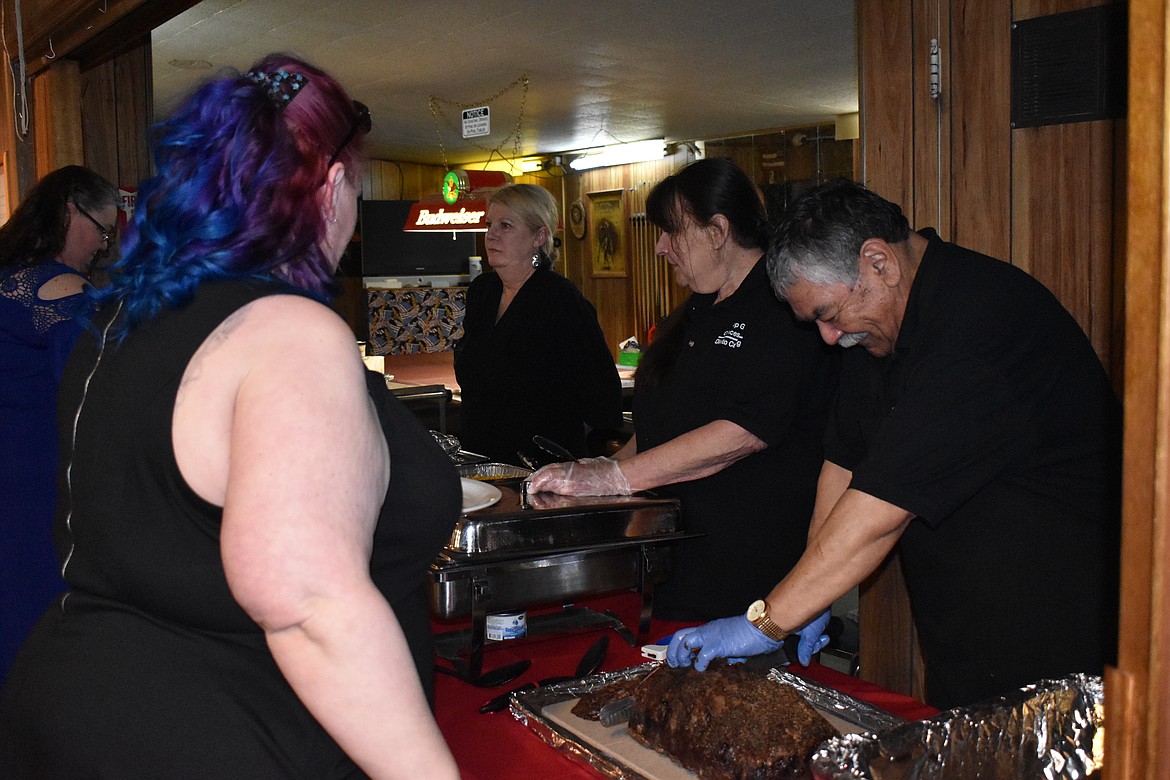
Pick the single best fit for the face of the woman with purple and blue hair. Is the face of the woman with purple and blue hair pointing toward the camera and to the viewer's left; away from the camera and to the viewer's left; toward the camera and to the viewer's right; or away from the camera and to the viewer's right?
away from the camera and to the viewer's right

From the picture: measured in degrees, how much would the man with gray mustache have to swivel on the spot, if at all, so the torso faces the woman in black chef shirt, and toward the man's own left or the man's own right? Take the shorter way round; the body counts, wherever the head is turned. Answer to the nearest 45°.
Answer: approximately 45° to the man's own right

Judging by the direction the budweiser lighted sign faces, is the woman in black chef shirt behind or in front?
in front

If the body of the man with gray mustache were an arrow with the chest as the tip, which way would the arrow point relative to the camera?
to the viewer's left

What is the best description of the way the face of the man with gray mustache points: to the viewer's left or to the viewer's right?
to the viewer's left

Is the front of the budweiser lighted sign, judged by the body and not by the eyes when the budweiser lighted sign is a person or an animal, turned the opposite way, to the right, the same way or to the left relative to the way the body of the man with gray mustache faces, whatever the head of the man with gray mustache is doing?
to the left

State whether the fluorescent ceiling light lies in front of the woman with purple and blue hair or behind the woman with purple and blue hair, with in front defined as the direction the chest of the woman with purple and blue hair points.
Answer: in front

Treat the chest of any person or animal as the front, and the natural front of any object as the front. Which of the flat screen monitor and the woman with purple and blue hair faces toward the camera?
the flat screen monitor

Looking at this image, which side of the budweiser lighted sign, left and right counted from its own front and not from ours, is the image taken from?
front

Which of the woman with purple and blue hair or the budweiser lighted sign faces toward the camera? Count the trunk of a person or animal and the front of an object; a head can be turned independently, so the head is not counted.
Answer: the budweiser lighted sign

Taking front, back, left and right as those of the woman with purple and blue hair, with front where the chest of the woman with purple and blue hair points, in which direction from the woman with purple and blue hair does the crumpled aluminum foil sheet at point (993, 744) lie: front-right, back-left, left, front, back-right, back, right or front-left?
front-right

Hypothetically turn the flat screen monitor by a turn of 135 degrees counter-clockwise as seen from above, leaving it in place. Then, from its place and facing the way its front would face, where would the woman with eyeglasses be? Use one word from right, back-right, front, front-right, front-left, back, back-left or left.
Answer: back-right

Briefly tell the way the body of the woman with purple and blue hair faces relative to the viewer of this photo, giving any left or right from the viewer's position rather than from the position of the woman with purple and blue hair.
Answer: facing away from the viewer and to the right of the viewer
